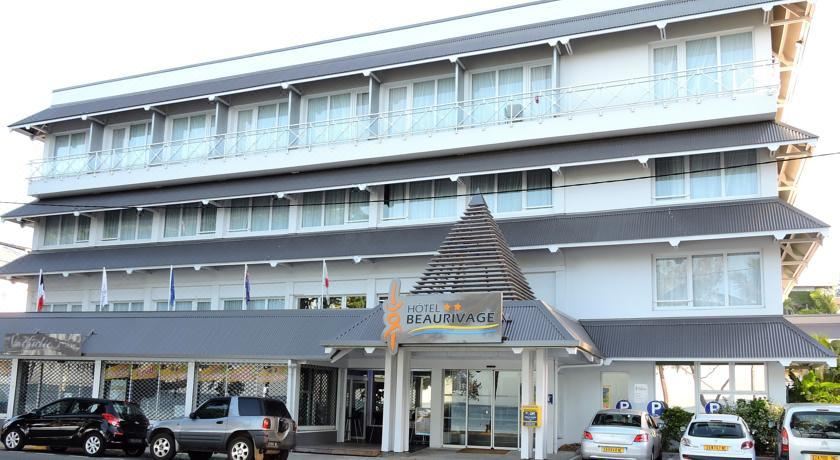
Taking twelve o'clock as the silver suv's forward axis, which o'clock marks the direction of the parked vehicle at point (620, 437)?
The parked vehicle is roughly at 5 o'clock from the silver suv.

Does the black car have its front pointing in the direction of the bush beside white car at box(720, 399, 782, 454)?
no

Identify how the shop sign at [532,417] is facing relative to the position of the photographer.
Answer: facing the viewer

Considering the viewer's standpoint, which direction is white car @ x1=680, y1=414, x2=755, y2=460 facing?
facing away from the viewer

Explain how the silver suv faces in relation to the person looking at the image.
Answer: facing away from the viewer and to the left of the viewer

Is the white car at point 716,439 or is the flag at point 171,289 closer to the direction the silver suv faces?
the flag

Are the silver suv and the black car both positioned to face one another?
no

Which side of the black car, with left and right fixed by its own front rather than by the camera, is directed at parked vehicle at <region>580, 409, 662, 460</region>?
back

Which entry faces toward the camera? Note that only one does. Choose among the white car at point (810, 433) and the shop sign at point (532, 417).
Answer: the shop sign

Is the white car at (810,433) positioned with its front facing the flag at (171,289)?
no

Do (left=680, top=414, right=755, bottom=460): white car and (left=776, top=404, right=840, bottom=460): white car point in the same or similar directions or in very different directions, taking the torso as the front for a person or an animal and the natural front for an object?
same or similar directions

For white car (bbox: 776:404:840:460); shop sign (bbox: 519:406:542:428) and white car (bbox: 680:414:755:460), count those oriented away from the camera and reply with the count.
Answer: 2

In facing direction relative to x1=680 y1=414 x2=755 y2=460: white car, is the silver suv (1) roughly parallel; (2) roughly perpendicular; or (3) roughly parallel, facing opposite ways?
roughly perpendicular

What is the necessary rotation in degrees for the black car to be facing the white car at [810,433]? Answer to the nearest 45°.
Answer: approximately 180°

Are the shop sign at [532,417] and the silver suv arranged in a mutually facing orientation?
no

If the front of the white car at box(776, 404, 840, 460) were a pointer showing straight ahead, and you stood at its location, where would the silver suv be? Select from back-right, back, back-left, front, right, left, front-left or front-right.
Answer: left

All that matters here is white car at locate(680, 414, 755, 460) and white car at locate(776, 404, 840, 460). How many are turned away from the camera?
2

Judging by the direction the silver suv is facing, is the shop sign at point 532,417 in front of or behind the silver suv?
behind

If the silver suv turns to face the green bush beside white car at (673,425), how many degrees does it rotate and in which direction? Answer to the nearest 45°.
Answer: approximately 135° to its right
